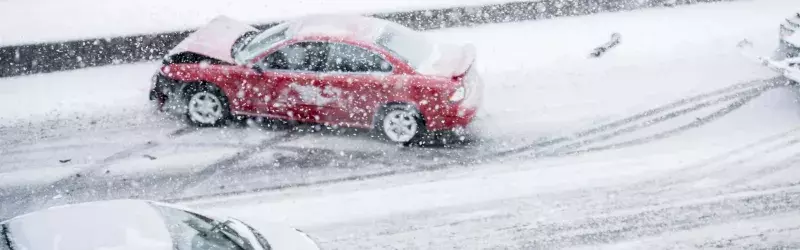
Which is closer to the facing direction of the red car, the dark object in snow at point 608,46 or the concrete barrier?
the concrete barrier

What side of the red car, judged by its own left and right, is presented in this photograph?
left

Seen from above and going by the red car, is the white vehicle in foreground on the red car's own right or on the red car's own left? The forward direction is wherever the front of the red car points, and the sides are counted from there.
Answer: on the red car's own left

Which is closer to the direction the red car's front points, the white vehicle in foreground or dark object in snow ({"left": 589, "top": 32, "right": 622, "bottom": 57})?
the white vehicle in foreground

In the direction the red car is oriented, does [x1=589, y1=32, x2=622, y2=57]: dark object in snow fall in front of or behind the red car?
behind
